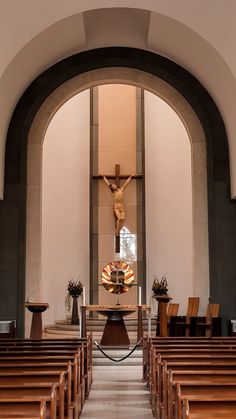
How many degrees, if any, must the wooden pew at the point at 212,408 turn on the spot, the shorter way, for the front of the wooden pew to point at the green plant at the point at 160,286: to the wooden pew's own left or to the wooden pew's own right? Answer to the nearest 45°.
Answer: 0° — it already faces it

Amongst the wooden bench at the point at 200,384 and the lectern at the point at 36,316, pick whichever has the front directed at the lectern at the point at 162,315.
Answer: the wooden bench

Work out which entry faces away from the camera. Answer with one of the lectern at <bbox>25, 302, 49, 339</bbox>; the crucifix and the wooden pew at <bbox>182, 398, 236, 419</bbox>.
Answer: the wooden pew

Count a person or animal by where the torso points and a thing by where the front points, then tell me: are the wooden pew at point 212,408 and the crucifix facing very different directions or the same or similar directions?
very different directions

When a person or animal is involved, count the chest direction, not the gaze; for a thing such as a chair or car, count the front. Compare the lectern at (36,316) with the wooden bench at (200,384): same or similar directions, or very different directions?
very different directions

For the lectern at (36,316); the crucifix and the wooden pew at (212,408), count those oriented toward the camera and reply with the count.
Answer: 2

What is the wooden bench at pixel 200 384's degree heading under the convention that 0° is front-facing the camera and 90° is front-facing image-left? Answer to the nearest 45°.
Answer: approximately 180°

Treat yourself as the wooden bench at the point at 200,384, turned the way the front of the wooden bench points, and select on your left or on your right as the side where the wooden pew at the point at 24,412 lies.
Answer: on your left

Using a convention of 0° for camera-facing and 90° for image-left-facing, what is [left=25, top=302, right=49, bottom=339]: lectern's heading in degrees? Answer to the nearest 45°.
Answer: approximately 0°

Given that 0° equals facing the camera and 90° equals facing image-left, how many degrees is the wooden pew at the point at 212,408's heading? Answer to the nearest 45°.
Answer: approximately 180°

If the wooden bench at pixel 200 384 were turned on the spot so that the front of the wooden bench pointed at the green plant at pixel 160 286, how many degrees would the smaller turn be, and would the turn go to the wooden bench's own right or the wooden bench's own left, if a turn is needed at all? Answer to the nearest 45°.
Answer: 0° — it already faces it
